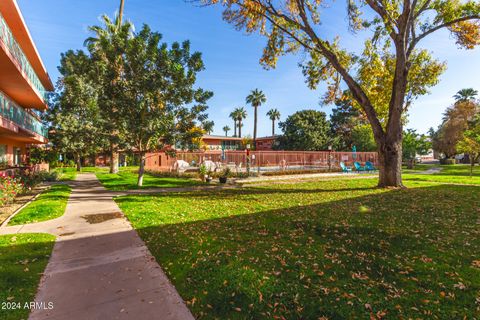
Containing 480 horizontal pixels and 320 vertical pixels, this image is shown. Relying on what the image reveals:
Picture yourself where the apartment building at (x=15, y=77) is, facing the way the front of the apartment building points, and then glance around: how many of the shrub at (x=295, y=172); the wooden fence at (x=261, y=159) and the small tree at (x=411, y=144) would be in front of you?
3

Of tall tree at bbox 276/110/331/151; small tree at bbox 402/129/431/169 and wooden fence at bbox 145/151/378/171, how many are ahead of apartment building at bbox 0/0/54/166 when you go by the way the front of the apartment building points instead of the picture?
3

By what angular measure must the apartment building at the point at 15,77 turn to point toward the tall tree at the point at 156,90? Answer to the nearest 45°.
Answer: approximately 45° to its right

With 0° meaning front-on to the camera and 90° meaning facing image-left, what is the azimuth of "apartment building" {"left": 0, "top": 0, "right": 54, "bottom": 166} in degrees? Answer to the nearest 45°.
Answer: approximately 270°

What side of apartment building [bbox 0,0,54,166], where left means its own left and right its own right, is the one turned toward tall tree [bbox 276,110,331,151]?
front

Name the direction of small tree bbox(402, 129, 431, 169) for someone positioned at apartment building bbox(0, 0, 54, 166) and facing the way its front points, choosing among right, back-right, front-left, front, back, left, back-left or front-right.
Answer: front

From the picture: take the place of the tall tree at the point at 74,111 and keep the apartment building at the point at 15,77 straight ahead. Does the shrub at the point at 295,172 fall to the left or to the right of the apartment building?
left

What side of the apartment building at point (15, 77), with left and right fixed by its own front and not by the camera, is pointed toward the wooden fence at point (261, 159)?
front
